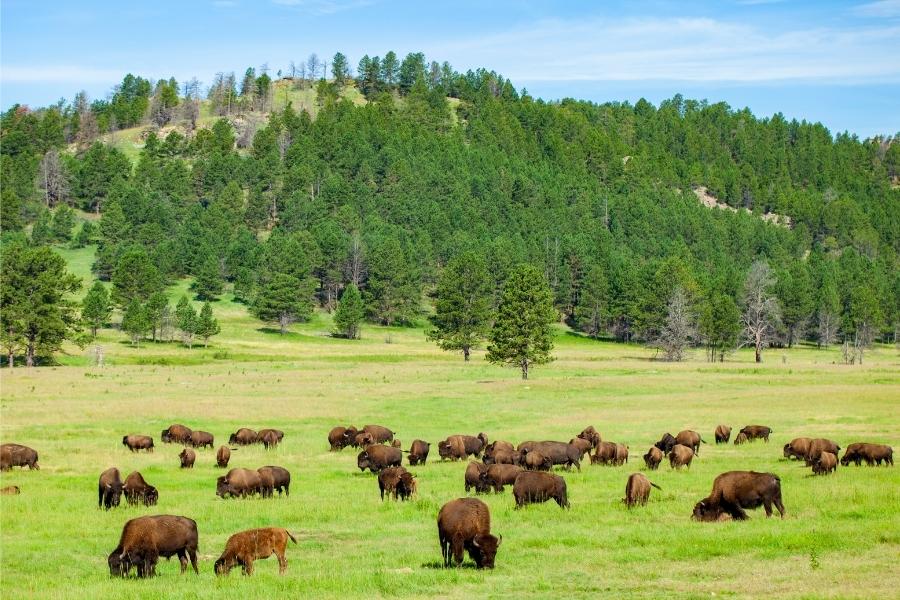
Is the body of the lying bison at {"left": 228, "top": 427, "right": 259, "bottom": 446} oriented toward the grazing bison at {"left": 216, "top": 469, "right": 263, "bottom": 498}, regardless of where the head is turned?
no

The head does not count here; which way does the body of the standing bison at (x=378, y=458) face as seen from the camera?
to the viewer's left

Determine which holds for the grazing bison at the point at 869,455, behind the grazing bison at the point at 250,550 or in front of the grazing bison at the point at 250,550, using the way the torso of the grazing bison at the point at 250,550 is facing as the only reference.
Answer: behind

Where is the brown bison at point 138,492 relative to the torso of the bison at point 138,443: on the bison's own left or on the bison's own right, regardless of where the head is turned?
on the bison's own left

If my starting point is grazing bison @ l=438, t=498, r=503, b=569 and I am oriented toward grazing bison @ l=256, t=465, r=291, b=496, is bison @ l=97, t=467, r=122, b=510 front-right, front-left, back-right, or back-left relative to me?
front-left

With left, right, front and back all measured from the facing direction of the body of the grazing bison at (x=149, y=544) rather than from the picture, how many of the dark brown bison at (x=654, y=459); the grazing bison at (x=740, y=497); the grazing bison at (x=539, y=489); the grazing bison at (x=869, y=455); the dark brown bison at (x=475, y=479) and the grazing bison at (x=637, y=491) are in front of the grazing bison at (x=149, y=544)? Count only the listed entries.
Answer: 0

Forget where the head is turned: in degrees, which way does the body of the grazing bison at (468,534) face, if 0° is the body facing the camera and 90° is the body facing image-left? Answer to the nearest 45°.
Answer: approximately 315°

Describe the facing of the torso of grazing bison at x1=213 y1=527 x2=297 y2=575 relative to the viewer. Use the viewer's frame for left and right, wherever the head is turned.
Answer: facing to the left of the viewer

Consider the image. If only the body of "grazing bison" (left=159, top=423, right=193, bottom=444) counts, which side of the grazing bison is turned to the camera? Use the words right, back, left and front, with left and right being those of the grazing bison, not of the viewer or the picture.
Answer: left

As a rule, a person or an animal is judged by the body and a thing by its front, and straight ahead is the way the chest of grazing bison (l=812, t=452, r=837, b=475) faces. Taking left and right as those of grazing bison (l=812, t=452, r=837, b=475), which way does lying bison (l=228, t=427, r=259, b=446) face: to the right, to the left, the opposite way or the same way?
the same way

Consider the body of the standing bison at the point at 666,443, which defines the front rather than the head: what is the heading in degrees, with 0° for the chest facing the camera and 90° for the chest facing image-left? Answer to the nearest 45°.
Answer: approximately 45°

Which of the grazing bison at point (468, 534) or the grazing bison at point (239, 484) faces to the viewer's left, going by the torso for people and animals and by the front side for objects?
the grazing bison at point (239, 484)

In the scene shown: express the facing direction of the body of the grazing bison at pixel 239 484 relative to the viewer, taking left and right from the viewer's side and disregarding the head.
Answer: facing to the left of the viewer

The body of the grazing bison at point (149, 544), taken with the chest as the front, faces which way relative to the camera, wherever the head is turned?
to the viewer's left
